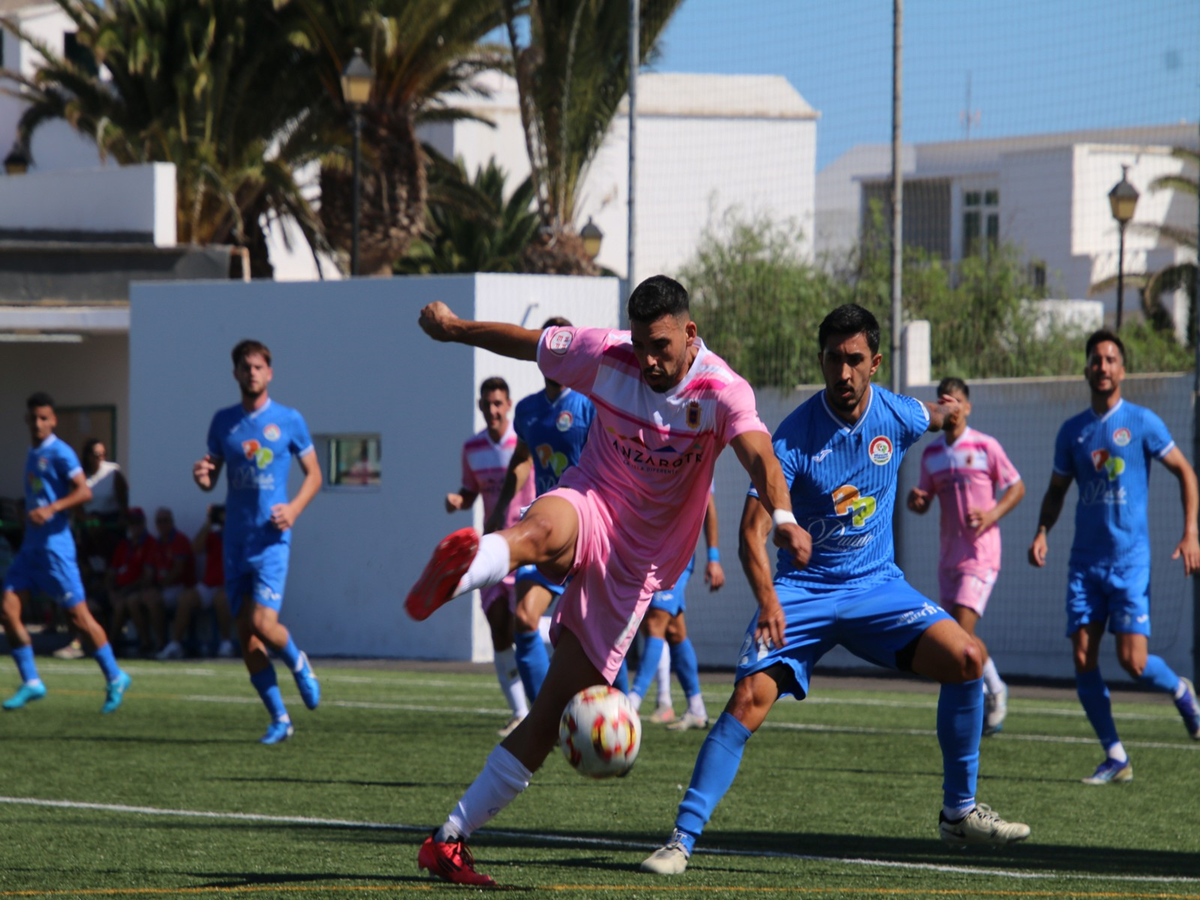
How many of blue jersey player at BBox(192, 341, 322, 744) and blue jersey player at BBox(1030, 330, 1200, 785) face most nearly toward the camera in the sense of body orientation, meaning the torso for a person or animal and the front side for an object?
2

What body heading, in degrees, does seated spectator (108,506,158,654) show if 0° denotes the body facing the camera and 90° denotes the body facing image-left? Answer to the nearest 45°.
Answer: approximately 0°

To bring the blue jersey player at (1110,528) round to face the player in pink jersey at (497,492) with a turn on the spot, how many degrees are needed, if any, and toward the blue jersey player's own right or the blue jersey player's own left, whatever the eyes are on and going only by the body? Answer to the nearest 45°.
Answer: approximately 90° to the blue jersey player's own right

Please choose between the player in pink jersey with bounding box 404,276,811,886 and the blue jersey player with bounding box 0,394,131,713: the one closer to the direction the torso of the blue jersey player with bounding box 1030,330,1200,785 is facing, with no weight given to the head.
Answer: the player in pink jersey
